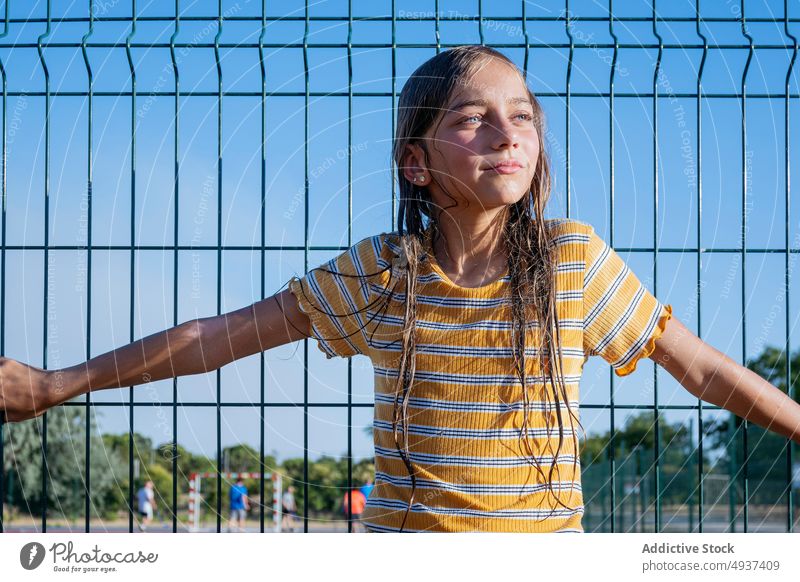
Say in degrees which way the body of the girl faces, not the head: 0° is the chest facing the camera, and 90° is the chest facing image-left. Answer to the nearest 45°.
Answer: approximately 0°

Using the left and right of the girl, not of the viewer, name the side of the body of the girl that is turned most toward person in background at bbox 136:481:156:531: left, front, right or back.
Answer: back

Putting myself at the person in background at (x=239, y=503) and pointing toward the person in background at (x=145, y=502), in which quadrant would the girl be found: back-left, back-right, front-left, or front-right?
back-left

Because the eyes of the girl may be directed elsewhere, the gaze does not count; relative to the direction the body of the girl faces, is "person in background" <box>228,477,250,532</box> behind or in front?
behind

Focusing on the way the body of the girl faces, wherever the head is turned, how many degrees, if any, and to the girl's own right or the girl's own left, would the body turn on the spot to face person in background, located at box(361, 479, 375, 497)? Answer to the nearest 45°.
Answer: approximately 180°

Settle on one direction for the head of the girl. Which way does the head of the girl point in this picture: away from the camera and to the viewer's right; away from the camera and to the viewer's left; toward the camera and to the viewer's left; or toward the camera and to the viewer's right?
toward the camera and to the viewer's right
